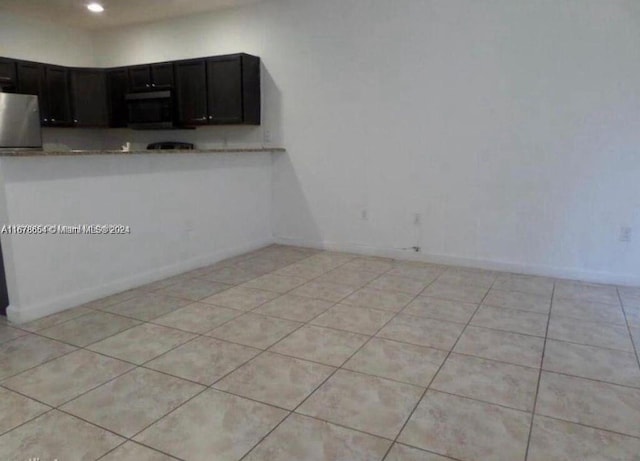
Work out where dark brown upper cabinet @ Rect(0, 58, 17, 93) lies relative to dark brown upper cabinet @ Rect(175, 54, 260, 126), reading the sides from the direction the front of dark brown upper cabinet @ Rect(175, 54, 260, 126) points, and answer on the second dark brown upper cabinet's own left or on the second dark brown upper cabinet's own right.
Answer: on the second dark brown upper cabinet's own right

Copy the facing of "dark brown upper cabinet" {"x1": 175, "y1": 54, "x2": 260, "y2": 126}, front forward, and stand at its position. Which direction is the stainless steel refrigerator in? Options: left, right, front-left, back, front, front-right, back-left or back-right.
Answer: front-right

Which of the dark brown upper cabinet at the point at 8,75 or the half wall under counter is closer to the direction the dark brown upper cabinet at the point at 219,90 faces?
the half wall under counter

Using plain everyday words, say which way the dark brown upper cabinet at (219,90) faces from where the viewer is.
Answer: facing the viewer and to the left of the viewer

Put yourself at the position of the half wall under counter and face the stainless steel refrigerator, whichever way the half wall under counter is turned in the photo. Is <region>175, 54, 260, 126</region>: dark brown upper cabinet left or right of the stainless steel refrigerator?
right

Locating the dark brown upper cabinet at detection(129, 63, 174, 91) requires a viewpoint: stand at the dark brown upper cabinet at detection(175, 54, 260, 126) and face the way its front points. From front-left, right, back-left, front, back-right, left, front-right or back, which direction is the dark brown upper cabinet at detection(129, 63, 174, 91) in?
right

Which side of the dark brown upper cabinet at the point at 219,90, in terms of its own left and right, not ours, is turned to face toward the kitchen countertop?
front

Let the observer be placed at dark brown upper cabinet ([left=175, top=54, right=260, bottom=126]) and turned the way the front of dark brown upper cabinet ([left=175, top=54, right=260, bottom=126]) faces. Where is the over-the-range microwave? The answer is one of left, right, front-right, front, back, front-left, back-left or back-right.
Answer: right

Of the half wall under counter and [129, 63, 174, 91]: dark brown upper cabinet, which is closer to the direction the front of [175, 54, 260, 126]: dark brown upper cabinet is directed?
the half wall under counter

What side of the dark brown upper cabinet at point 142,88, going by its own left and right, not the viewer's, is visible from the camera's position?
front
